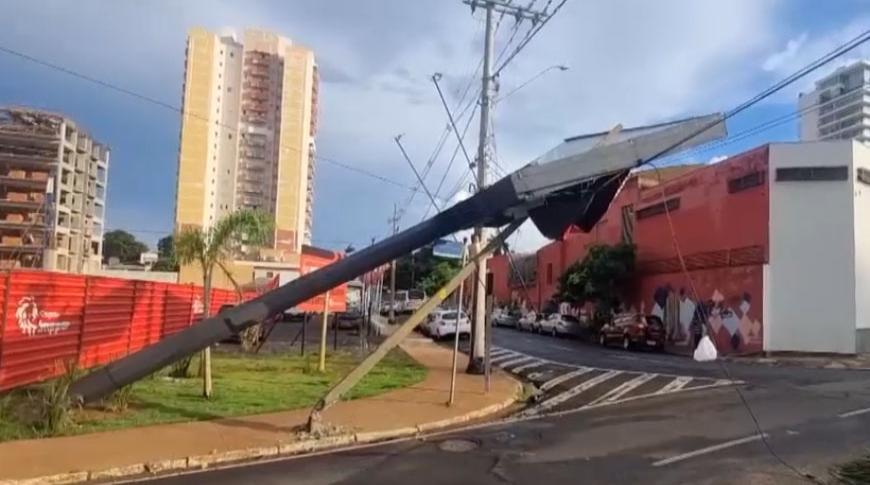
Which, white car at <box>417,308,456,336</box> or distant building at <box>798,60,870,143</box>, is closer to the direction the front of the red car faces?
the white car

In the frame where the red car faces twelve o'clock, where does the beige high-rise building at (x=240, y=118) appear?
The beige high-rise building is roughly at 11 o'clock from the red car.

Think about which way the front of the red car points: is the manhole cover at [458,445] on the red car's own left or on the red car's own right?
on the red car's own left

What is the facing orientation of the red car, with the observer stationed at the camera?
facing away from the viewer and to the left of the viewer

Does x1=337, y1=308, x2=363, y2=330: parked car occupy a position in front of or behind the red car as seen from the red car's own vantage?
in front

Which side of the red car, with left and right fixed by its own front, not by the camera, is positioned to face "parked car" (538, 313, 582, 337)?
front

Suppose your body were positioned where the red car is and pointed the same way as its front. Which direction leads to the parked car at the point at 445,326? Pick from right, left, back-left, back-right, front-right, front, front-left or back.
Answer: front-left

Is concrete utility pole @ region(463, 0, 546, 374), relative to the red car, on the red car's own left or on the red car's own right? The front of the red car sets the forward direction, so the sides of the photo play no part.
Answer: on the red car's own left

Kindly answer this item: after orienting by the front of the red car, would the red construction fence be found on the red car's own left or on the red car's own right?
on the red car's own left

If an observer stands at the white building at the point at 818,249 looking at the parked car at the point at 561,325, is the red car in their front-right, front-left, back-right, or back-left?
front-left

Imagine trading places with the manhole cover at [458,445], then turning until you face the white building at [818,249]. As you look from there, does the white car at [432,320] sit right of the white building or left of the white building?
left
